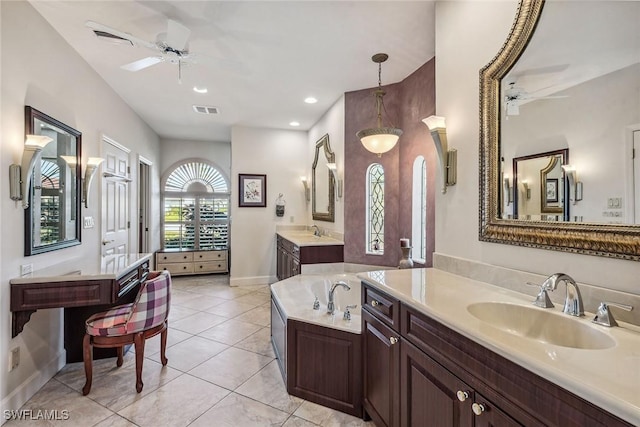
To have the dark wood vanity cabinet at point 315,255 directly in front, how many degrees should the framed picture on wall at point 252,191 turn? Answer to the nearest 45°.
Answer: approximately 45° to its left

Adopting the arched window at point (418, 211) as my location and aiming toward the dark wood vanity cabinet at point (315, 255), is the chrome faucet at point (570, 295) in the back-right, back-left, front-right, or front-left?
back-left

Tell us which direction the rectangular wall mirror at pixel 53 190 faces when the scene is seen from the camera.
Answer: facing the viewer and to the right of the viewer

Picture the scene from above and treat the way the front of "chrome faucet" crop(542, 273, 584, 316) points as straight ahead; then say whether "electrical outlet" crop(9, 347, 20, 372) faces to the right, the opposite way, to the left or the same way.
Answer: the opposite way

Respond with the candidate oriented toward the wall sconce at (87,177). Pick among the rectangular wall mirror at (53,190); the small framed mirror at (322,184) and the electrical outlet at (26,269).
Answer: the small framed mirror

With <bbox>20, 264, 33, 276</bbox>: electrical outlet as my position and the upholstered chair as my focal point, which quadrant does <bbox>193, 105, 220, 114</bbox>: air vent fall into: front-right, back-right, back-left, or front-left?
front-left

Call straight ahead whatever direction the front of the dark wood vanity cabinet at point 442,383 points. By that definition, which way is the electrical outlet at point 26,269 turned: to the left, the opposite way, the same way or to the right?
the opposite way

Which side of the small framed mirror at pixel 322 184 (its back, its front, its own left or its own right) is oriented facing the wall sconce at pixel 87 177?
front

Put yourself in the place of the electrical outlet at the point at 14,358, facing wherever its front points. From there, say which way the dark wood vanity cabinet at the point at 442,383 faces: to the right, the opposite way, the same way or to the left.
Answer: the opposite way

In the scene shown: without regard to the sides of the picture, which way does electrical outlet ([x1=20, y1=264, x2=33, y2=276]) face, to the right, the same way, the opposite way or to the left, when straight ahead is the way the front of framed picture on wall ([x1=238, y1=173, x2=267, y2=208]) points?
to the left

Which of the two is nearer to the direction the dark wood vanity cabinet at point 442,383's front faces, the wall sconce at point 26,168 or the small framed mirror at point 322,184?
the wall sconce

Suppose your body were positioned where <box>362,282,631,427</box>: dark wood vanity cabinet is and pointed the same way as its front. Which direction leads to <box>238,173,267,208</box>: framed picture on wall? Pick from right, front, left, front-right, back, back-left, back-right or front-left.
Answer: right

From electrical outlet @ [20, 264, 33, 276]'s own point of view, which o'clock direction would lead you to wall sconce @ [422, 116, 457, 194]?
The wall sconce is roughly at 12 o'clock from the electrical outlet.

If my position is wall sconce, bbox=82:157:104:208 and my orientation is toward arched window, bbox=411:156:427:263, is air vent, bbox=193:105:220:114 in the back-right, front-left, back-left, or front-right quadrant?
front-left

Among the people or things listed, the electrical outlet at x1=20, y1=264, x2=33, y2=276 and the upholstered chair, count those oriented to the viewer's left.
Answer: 1

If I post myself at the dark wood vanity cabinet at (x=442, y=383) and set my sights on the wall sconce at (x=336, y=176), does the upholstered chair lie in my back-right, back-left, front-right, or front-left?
front-left

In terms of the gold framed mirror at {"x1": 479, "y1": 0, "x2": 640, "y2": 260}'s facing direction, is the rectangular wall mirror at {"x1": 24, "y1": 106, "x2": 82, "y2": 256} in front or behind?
in front

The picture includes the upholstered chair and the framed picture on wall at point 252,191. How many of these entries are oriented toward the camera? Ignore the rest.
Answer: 1

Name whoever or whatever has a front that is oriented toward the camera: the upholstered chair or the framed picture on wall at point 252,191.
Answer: the framed picture on wall

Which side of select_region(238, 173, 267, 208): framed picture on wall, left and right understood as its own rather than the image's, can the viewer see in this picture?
front

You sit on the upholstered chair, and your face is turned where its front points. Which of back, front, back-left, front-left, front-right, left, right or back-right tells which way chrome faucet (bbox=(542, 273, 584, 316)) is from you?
back-left
